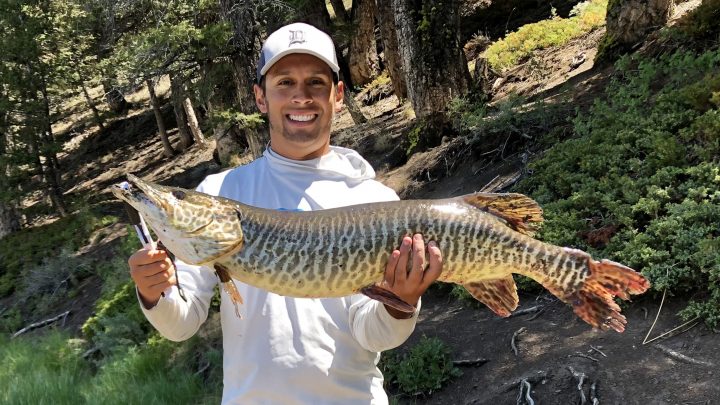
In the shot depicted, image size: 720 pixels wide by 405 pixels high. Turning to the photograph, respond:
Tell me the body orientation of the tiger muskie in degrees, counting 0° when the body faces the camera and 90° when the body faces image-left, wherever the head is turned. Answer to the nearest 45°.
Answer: approximately 90°

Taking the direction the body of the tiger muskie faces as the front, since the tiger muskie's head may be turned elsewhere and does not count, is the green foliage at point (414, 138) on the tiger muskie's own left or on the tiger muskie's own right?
on the tiger muskie's own right

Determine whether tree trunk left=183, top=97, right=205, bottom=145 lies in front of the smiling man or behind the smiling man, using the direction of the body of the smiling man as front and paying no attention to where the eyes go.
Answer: behind

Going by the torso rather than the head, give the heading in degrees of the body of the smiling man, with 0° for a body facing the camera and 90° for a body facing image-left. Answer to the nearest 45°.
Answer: approximately 0°

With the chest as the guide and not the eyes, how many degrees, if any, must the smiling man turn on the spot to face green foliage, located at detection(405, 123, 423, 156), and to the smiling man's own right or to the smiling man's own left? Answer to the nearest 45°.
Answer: approximately 180°

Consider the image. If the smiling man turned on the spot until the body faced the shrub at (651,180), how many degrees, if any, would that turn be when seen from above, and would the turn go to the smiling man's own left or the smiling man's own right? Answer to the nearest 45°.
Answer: approximately 135° to the smiling man's own left

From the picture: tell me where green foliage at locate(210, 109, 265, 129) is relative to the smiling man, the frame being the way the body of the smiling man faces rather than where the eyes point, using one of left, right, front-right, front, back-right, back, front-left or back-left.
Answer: back

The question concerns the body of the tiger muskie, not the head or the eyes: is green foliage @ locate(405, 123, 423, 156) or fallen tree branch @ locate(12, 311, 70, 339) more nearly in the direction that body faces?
the fallen tree branch

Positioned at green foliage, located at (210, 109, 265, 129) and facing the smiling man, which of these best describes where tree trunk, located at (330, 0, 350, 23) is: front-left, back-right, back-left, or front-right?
back-left

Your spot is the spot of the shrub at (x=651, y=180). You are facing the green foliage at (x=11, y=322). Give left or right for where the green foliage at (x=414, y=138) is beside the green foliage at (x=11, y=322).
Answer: right
